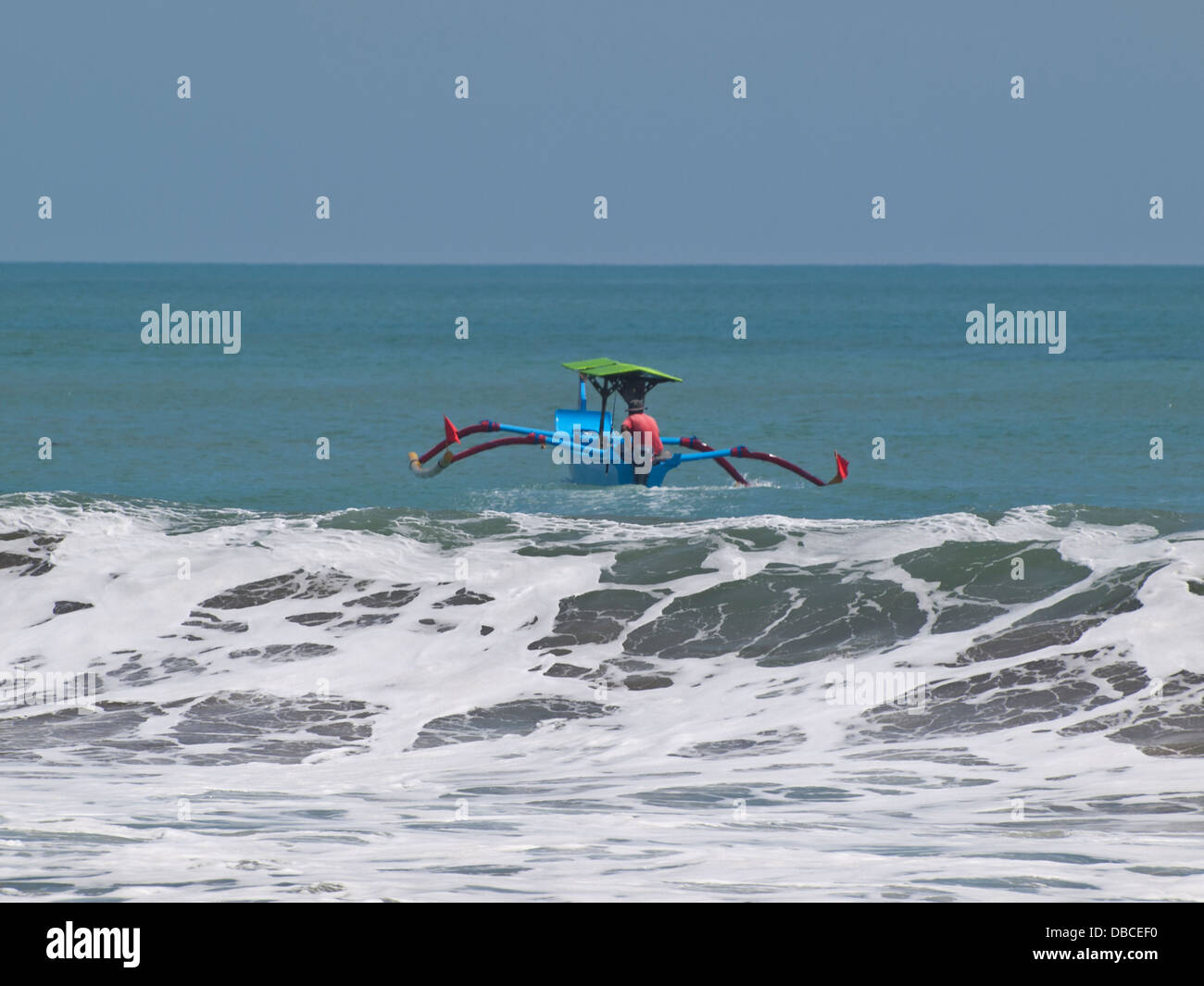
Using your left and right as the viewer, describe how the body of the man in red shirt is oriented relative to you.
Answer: facing away from the viewer and to the left of the viewer
